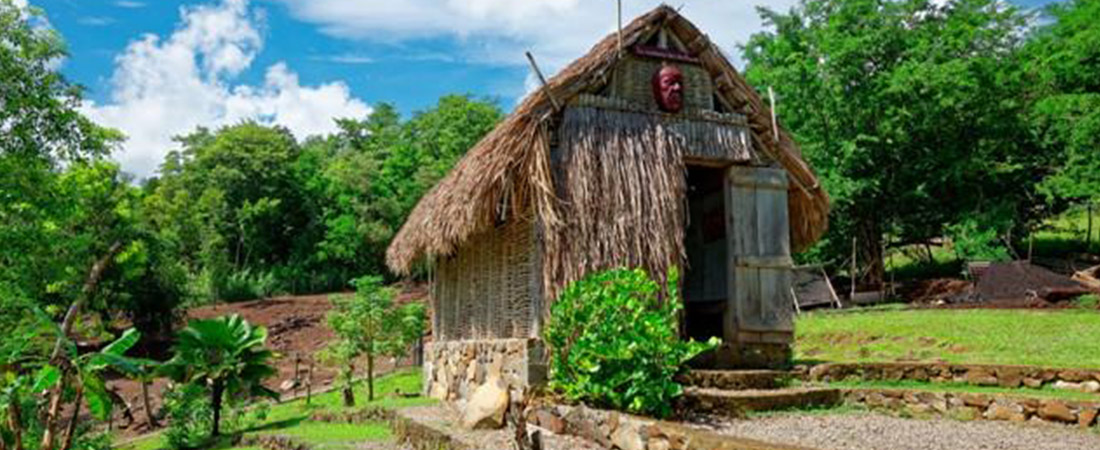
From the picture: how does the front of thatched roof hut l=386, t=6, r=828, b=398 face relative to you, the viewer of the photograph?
facing the viewer and to the right of the viewer

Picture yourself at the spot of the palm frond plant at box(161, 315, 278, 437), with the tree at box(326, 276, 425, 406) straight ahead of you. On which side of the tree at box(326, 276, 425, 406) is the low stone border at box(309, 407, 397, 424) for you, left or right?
right

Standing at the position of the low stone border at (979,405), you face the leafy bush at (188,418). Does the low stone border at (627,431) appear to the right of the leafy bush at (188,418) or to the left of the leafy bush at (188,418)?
left

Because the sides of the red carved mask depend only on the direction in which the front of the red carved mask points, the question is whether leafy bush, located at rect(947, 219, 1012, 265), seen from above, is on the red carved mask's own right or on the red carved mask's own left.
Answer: on the red carved mask's own left

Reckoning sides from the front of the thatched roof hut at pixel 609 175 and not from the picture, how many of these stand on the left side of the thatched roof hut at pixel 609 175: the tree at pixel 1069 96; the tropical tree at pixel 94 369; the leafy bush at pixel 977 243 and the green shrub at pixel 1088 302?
3

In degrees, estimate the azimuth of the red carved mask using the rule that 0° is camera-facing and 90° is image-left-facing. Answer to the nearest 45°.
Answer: approximately 315°
